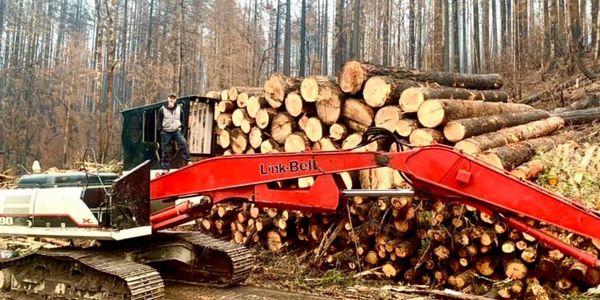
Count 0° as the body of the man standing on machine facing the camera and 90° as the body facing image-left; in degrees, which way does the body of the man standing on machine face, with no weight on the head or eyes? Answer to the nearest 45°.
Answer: approximately 0°

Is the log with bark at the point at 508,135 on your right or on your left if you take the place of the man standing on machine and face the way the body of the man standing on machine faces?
on your left

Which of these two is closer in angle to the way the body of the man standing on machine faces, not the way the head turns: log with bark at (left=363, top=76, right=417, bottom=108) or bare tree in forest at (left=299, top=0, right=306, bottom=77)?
the log with bark

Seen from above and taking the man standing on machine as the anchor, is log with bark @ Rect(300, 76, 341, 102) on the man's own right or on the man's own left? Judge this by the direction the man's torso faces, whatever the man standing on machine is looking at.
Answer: on the man's own left

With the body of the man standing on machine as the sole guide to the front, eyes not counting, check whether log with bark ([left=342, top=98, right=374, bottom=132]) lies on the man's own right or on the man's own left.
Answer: on the man's own left

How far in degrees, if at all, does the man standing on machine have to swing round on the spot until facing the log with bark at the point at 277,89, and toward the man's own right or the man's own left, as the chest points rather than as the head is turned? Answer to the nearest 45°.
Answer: approximately 90° to the man's own left

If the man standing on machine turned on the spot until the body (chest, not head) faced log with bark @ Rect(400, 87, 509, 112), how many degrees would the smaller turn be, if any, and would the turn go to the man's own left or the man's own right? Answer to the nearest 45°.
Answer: approximately 45° to the man's own left
